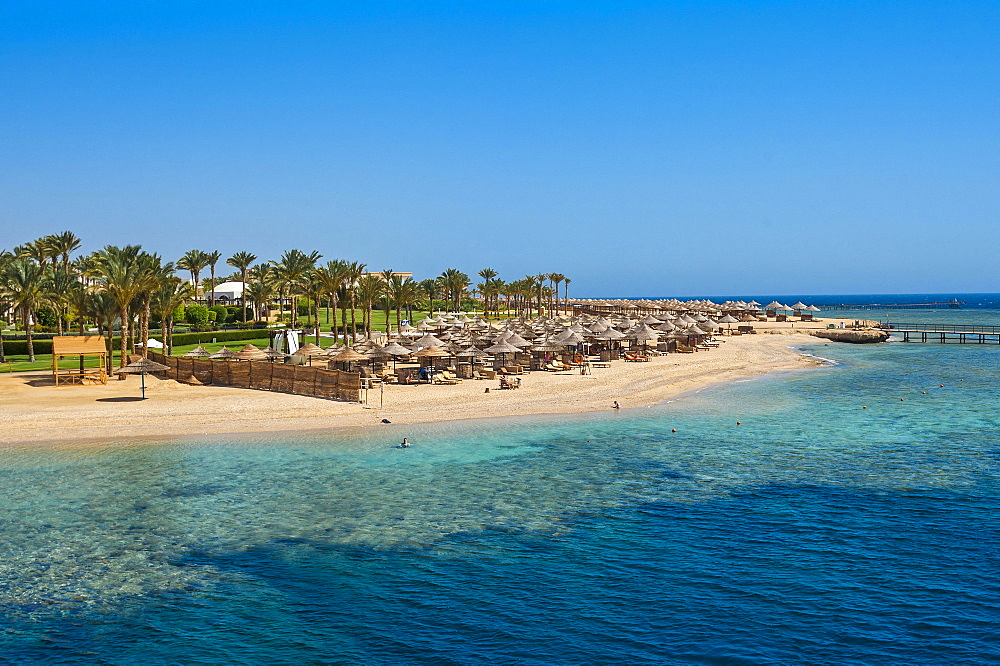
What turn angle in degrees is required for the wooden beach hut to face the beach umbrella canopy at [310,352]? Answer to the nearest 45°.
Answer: approximately 90° to its left

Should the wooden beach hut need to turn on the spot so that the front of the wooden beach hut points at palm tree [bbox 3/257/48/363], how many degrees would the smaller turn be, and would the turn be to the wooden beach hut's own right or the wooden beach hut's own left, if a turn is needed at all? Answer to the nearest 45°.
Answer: approximately 180°

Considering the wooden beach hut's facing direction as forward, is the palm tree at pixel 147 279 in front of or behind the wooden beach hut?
behind

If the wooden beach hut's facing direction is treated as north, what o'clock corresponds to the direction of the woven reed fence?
The woven reed fence is roughly at 10 o'clock from the wooden beach hut.

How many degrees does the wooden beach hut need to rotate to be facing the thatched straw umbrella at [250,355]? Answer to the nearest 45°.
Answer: approximately 90° to its left

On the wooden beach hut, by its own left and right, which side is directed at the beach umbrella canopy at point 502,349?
left

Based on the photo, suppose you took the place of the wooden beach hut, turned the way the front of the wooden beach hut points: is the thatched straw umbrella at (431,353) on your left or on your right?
on your left

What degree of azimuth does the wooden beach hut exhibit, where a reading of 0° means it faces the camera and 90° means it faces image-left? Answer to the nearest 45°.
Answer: approximately 0°

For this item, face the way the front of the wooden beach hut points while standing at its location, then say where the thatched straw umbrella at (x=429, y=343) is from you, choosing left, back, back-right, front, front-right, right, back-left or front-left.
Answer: left
